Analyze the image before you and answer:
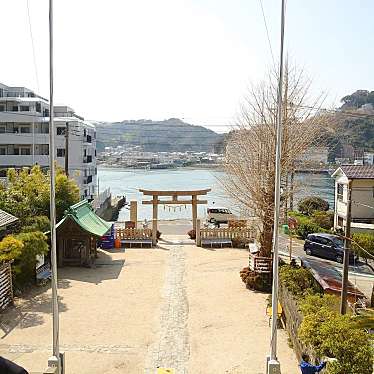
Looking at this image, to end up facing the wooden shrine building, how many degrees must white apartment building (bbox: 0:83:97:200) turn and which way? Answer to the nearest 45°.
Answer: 0° — it already faces it

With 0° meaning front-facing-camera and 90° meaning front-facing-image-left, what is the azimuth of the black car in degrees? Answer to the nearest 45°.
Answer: approximately 315°

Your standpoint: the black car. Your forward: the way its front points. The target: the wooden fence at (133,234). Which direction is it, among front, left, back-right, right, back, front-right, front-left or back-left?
back-right

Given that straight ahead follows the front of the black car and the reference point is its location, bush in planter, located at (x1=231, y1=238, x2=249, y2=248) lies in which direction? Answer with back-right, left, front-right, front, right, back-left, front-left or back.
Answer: back-right

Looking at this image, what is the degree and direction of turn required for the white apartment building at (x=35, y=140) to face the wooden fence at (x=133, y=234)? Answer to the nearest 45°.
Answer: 0° — it already faces it
